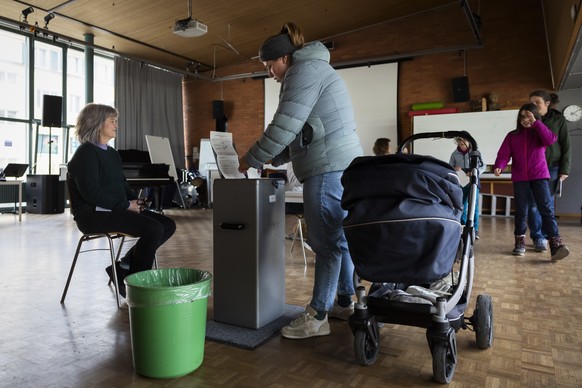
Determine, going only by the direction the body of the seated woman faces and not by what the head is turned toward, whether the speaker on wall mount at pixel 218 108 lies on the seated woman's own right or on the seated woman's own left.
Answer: on the seated woman's own left

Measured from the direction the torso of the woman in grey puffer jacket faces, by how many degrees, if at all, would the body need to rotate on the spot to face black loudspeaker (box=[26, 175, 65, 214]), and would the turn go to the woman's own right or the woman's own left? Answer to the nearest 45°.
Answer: approximately 45° to the woman's own right

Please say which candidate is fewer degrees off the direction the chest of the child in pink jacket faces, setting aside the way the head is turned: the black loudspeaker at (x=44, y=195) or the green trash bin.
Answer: the green trash bin

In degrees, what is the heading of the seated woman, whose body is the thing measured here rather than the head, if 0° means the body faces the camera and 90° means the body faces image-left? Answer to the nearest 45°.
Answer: approximately 270°

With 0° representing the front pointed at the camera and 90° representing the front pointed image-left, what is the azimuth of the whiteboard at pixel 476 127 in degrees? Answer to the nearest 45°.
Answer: approximately 0°

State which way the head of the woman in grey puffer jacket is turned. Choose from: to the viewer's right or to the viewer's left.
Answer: to the viewer's left

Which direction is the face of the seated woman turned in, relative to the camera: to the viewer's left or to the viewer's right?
to the viewer's right

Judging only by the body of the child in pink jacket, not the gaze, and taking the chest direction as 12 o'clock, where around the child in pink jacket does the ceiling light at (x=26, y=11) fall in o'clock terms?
The ceiling light is roughly at 3 o'clock from the child in pink jacket.

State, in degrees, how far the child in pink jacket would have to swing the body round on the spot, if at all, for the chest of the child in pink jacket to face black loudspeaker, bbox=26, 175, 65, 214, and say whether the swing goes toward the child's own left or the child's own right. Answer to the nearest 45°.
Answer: approximately 90° to the child's own right

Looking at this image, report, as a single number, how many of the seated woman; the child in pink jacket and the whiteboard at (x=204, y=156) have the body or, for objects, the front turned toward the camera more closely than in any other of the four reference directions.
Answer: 2
